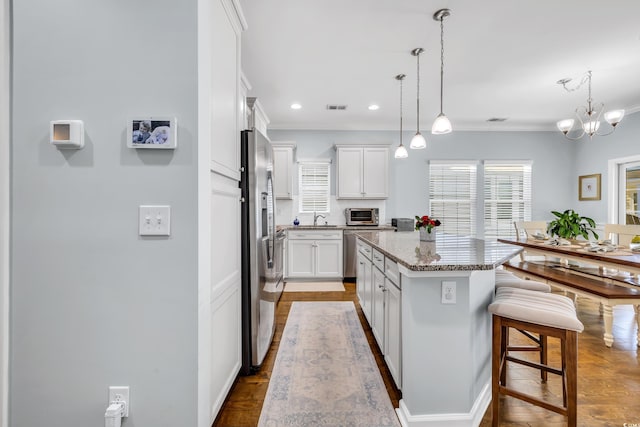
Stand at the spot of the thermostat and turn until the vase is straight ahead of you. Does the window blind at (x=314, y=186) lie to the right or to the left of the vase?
left

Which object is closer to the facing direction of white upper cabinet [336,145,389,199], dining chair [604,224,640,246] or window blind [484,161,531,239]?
the dining chair

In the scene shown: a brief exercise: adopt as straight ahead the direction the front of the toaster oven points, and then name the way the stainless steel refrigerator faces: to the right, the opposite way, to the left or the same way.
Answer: to the left

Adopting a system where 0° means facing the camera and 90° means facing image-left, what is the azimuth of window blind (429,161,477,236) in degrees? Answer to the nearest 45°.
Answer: approximately 0°

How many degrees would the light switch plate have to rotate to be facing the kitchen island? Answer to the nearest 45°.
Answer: approximately 90° to its left

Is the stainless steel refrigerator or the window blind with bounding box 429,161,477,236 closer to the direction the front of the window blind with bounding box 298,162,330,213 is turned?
the stainless steel refrigerator

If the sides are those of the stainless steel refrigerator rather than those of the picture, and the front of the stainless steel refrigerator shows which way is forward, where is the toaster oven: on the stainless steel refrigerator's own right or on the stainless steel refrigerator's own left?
on the stainless steel refrigerator's own left
